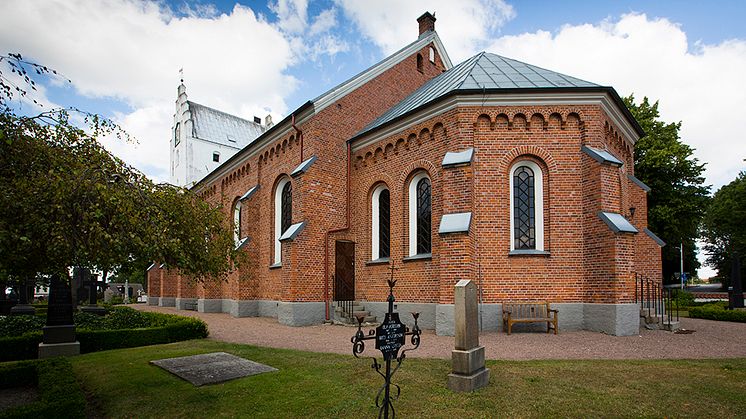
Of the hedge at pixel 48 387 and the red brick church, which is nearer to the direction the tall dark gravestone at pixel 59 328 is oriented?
the hedge

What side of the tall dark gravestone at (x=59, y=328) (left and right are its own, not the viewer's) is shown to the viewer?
front

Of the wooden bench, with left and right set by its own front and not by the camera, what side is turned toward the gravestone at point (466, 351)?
front

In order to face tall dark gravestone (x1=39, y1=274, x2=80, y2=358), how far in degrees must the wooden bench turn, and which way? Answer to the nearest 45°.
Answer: approximately 45° to its right

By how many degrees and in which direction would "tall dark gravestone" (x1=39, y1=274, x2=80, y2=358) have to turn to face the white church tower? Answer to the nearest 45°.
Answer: approximately 180°

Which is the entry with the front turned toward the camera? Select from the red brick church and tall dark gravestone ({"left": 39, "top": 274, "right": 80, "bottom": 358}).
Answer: the tall dark gravestone

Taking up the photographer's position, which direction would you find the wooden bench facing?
facing the viewer

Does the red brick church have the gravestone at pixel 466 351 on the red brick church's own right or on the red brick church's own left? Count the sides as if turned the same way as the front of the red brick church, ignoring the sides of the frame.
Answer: on the red brick church's own left

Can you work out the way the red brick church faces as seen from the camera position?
facing away from the viewer and to the left of the viewer

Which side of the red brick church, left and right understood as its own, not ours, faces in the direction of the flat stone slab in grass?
left

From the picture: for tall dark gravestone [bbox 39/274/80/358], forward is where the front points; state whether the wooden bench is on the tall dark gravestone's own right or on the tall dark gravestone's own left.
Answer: on the tall dark gravestone's own left

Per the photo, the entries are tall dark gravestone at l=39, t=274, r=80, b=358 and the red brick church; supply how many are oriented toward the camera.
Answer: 1

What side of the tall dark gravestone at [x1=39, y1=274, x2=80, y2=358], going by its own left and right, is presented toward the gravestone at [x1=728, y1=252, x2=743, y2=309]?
left

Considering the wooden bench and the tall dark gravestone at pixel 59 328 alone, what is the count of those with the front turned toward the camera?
2
